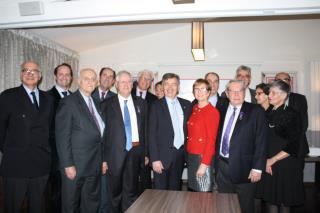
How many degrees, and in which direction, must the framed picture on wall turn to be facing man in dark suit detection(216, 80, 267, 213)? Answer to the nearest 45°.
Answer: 0° — it already faces them

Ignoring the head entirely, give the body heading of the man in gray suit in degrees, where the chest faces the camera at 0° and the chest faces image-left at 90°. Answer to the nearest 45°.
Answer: approximately 315°

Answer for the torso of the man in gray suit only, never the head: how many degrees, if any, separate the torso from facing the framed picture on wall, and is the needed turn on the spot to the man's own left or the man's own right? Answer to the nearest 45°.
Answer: approximately 90° to the man's own left

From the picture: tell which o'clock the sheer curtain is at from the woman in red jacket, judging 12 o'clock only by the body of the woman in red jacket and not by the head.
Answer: The sheer curtain is roughly at 2 o'clock from the woman in red jacket.

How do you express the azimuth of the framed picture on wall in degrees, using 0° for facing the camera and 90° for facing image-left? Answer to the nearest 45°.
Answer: approximately 0°

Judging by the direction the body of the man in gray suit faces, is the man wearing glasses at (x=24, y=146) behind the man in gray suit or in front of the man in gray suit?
behind

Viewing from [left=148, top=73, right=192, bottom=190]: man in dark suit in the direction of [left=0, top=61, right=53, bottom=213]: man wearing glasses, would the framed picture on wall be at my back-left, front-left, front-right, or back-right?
back-right
